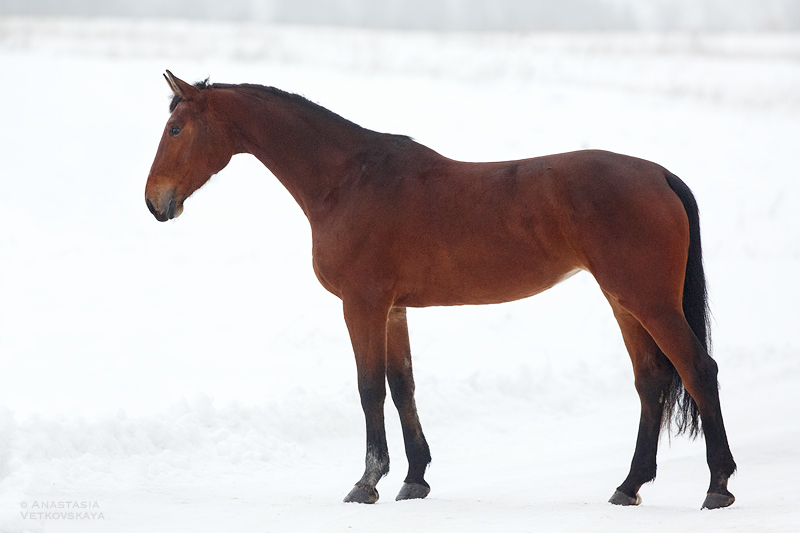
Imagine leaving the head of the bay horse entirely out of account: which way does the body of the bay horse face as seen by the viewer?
to the viewer's left
